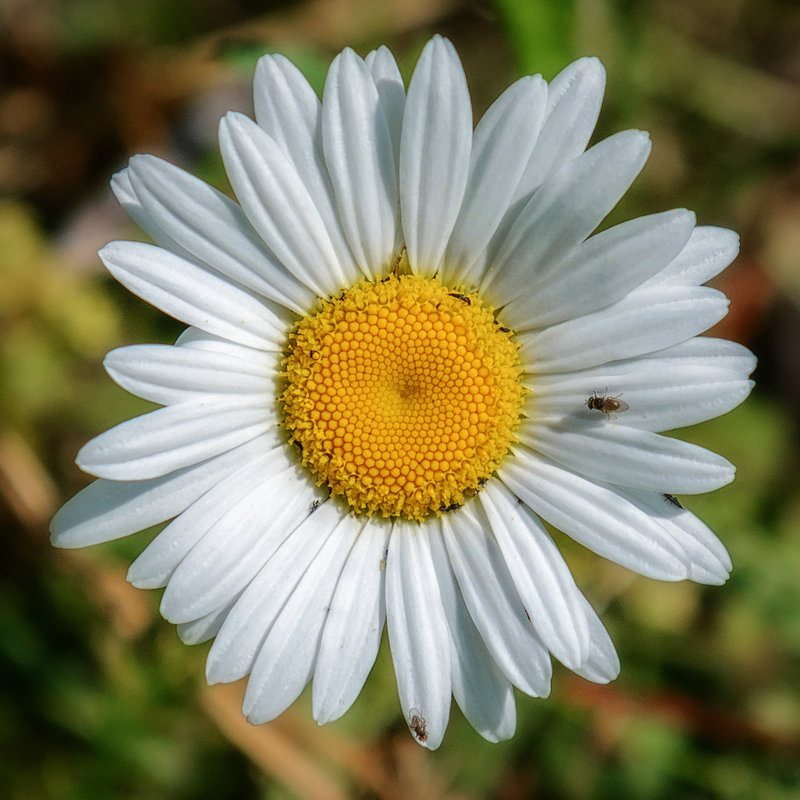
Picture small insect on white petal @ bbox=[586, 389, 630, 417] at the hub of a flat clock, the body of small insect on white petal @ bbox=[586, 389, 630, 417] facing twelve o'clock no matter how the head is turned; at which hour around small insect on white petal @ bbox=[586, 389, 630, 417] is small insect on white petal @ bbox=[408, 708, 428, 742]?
small insect on white petal @ bbox=[408, 708, 428, 742] is roughly at 11 o'clock from small insect on white petal @ bbox=[586, 389, 630, 417].

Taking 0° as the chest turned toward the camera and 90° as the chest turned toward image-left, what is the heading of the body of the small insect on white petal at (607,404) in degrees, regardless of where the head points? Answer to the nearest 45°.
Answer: approximately 90°
